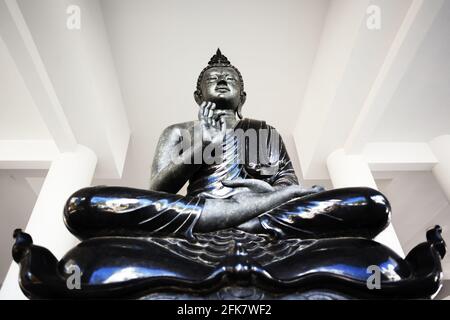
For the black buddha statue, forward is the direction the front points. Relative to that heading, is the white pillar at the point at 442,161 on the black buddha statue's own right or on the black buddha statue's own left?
on the black buddha statue's own left

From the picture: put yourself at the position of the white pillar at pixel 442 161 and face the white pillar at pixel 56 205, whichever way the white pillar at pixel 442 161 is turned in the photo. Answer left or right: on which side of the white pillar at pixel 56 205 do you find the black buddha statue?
left

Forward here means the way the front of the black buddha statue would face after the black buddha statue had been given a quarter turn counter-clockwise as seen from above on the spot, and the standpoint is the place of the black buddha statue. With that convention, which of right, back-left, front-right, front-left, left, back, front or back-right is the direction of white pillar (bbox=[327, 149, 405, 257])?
front-left

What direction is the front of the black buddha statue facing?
toward the camera

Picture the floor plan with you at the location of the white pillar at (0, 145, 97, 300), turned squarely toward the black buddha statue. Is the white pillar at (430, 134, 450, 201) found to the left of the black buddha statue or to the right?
left

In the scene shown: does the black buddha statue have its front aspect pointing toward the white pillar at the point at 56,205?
no
